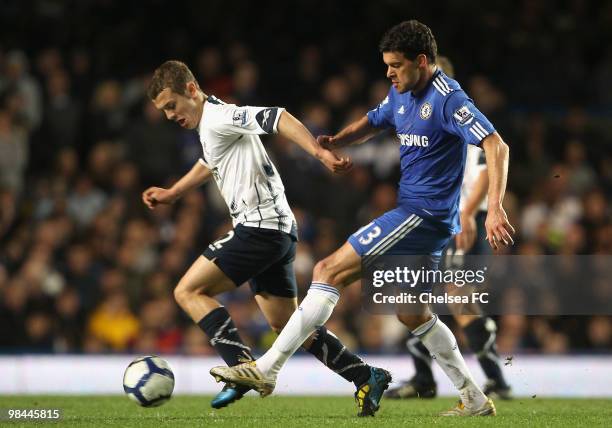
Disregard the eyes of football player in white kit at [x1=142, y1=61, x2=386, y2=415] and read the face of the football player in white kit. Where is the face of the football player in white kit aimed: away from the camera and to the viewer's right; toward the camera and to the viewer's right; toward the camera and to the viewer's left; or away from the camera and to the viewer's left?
toward the camera and to the viewer's left

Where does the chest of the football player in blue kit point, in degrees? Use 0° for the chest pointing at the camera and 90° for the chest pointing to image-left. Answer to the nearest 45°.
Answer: approximately 45°

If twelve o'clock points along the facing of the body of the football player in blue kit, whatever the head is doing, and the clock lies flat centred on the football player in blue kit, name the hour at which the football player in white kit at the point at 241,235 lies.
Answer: The football player in white kit is roughly at 2 o'clock from the football player in blue kit.
